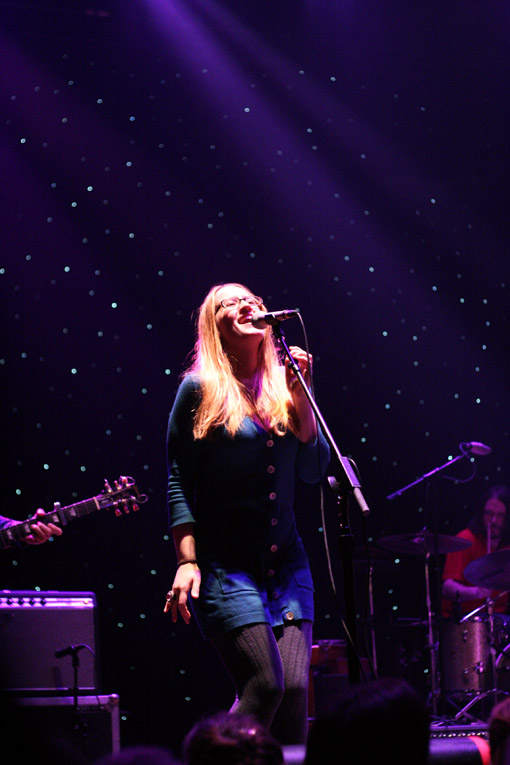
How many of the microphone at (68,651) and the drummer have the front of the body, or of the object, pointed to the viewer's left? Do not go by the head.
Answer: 1

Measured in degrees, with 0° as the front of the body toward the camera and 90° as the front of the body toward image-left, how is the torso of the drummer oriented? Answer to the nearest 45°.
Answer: approximately 0°

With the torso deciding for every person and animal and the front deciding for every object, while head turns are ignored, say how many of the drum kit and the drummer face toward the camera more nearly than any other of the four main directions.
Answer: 2

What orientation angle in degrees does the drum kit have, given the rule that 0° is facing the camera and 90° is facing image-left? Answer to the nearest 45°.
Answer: approximately 0°

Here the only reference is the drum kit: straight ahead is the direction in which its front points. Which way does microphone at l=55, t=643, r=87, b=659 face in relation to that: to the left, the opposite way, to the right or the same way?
to the right

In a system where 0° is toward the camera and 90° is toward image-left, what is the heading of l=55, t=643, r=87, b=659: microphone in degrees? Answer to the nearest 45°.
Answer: approximately 90°
